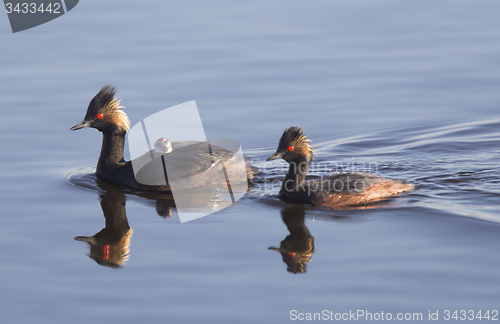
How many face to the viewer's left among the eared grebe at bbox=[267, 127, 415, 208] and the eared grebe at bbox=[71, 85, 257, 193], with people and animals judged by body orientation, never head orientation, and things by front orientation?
2

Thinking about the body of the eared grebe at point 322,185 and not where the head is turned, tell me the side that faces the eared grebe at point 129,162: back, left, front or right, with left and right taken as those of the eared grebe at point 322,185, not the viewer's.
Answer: front

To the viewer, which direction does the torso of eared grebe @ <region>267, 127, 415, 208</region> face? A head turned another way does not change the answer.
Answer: to the viewer's left

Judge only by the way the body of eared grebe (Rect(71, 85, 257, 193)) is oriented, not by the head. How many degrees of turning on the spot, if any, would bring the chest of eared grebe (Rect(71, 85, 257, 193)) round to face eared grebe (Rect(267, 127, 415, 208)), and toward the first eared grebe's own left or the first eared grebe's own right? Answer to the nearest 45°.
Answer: approximately 135° to the first eared grebe's own left

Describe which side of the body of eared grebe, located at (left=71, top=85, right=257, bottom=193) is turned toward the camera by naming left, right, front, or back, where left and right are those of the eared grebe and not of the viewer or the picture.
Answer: left
